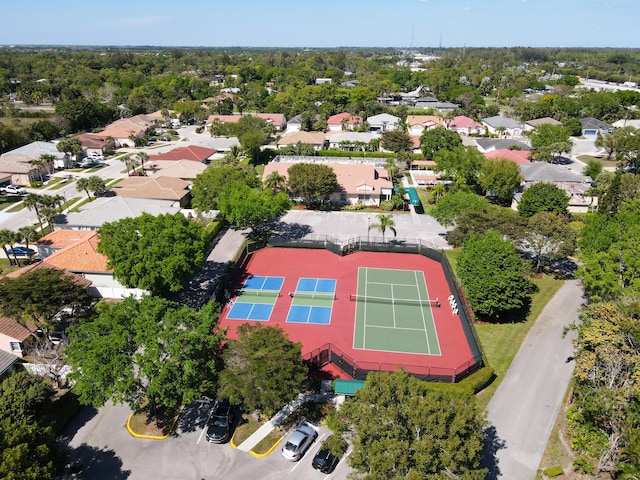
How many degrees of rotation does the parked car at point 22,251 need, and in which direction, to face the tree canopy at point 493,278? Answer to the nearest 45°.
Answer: approximately 45° to its right

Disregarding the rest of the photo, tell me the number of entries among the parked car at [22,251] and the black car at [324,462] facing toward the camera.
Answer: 0

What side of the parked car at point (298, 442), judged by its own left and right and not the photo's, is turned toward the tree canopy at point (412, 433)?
right

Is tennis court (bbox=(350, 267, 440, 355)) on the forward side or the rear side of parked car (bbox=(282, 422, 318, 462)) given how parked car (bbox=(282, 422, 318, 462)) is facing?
on the forward side

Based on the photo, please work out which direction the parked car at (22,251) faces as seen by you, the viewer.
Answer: facing to the right of the viewer

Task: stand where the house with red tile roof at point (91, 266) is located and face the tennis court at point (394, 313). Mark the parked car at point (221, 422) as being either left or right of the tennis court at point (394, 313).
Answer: right

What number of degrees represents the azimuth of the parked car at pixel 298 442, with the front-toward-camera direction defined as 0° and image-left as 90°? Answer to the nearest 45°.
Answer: approximately 225°

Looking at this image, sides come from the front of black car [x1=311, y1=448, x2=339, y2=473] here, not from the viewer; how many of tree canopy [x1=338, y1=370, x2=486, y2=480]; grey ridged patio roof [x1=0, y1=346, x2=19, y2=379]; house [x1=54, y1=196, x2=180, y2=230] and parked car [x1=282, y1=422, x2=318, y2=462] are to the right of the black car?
1

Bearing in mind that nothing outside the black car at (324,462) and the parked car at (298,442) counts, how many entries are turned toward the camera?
0

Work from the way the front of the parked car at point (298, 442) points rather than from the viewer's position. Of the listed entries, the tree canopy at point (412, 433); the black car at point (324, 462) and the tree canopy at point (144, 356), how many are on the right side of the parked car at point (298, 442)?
2
